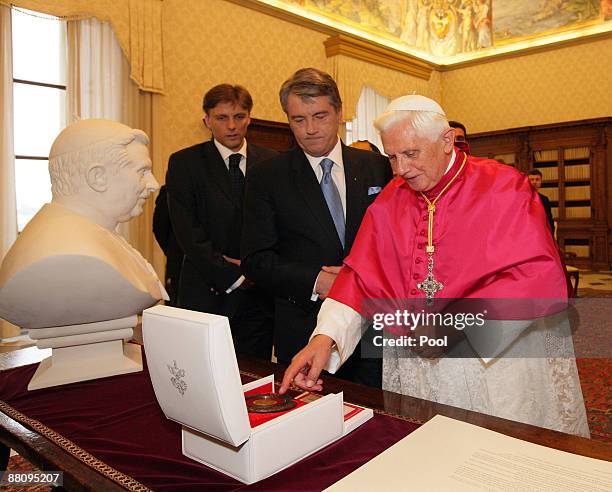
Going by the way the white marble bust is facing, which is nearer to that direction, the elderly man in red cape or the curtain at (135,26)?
the elderly man in red cape

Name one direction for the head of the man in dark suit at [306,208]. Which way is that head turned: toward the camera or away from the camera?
toward the camera

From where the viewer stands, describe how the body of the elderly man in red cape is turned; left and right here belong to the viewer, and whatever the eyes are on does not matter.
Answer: facing the viewer and to the left of the viewer

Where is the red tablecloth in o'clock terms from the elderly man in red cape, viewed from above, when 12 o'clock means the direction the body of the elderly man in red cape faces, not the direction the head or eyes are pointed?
The red tablecloth is roughly at 12 o'clock from the elderly man in red cape.

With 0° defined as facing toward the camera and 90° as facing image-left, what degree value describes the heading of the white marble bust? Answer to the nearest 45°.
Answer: approximately 270°

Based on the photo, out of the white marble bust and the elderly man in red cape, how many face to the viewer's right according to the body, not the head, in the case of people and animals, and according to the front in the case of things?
1

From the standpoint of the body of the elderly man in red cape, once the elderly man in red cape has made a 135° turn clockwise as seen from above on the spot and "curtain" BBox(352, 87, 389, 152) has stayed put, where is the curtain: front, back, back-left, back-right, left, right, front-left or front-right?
front

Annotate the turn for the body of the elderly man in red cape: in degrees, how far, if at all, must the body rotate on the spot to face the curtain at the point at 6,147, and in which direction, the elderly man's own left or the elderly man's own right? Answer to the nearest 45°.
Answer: approximately 90° to the elderly man's own right

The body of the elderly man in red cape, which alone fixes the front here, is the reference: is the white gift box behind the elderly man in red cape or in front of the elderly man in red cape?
in front

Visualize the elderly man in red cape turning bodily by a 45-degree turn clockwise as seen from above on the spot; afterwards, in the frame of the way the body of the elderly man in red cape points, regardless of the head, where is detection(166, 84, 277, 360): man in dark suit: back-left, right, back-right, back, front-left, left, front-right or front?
front-right

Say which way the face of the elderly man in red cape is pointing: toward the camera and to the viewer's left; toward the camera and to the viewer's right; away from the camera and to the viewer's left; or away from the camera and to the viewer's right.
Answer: toward the camera and to the viewer's left

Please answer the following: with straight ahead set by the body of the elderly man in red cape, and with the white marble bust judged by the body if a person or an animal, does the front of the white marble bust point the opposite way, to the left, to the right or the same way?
the opposite way

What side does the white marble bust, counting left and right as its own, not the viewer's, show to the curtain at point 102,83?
left

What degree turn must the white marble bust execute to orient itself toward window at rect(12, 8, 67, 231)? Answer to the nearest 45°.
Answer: approximately 90° to its left
